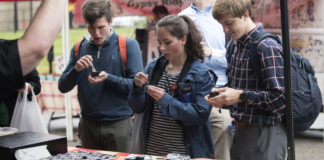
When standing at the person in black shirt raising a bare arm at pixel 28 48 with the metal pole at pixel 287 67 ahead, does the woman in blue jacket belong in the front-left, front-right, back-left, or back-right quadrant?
front-left

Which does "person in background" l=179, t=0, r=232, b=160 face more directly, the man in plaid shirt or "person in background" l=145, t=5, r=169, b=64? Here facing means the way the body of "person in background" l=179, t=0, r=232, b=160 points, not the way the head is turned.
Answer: the man in plaid shirt

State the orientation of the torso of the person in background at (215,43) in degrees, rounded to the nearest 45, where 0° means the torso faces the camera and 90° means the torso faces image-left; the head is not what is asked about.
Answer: approximately 45°

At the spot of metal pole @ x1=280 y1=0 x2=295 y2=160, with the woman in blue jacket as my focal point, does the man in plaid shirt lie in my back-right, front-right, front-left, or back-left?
front-right

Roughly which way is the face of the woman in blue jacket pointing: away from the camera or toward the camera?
toward the camera

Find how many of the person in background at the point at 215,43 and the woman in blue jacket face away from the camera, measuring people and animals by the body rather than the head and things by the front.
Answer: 0

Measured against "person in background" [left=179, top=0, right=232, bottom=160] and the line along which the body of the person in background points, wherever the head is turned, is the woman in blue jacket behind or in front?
in front

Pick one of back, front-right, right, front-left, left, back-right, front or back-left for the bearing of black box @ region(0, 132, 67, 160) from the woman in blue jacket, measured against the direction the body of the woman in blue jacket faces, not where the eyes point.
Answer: front

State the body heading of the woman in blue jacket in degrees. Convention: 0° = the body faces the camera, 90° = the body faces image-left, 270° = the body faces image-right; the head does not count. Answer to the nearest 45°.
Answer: approximately 45°

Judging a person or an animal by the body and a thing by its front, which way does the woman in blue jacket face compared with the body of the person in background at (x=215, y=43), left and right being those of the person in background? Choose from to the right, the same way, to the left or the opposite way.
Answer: the same way

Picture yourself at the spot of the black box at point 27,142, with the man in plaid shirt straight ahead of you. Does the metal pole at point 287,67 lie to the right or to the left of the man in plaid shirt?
right

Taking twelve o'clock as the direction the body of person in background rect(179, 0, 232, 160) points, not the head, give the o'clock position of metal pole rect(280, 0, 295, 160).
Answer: The metal pole is roughly at 10 o'clock from the person in background.

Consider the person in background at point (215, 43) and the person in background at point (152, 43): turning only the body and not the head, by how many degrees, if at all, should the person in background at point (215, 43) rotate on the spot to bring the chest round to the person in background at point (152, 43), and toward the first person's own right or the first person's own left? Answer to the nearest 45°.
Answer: approximately 135° to the first person's own right

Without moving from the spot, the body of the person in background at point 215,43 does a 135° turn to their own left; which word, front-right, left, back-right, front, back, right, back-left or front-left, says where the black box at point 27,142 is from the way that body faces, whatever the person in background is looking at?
back-right

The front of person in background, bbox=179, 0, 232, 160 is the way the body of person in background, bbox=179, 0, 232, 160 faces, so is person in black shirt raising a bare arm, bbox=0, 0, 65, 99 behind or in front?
in front
